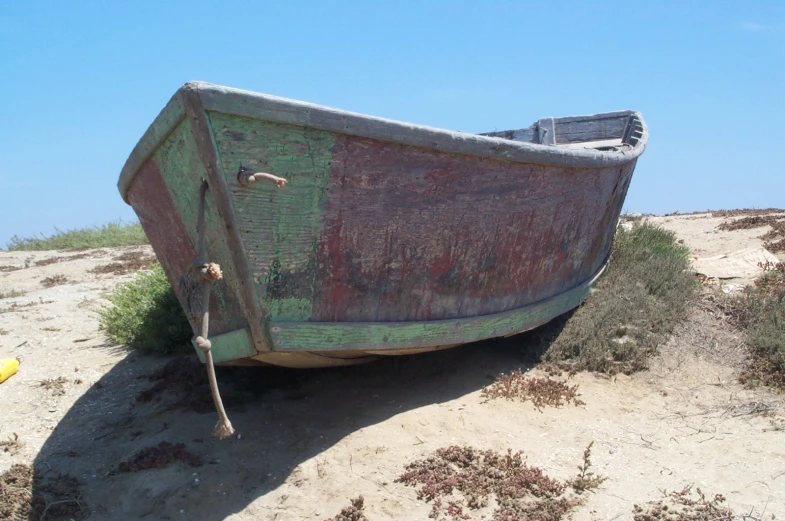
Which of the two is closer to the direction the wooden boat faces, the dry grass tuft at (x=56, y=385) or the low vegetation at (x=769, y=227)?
the dry grass tuft

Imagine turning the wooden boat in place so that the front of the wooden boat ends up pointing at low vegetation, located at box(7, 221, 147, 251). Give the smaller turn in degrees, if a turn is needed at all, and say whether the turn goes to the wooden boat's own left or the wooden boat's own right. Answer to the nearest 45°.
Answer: approximately 90° to the wooden boat's own right

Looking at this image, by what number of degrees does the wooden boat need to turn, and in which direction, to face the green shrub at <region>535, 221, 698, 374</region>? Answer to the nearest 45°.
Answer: approximately 180°

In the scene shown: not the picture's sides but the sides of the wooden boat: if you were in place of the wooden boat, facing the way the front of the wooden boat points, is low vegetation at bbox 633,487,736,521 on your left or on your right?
on your left

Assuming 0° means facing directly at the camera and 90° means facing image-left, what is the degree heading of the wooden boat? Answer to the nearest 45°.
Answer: approximately 45°

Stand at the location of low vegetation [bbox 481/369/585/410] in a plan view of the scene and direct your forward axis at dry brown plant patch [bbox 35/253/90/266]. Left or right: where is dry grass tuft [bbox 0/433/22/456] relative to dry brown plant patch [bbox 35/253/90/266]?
left

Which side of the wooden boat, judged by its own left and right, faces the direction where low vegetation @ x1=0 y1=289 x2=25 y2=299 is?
right

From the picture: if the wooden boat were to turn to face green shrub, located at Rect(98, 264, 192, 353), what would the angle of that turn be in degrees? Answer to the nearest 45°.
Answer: approximately 90° to its right
